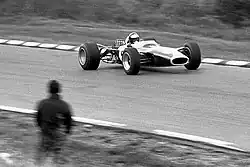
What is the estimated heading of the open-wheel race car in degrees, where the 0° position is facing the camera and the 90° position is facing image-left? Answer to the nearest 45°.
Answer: approximately 315°

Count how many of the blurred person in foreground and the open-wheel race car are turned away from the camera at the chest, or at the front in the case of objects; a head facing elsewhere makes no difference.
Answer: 1

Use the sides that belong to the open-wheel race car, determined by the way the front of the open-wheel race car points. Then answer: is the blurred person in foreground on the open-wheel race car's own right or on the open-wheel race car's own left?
on the open-wheel race car's own right

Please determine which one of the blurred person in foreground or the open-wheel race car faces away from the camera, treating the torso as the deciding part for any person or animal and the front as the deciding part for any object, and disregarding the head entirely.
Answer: the blurred person in foreground

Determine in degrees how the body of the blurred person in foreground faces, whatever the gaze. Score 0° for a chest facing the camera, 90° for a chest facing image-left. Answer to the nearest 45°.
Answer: approximately 180°

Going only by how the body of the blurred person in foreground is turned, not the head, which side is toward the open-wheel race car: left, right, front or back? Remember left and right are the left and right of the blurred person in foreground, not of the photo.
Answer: front
